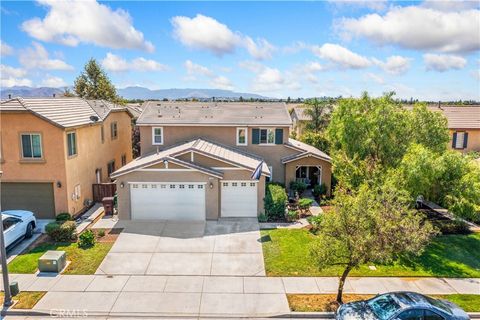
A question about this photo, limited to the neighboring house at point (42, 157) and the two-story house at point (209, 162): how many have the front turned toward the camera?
2

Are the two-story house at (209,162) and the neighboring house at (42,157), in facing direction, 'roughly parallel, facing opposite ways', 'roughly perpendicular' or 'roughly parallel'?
roughly parallel

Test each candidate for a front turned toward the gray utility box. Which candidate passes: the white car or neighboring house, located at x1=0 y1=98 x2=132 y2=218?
the neighboring house

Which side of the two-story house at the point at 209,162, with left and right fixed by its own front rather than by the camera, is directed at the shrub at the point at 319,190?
left

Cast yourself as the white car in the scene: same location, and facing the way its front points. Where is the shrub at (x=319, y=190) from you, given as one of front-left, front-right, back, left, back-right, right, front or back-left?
front-right

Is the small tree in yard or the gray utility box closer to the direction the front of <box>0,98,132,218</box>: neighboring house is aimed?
the gray utility box

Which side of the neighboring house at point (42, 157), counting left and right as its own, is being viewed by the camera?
front

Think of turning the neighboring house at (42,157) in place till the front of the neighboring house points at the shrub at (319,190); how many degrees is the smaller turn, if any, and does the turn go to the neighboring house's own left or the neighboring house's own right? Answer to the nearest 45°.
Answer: approximately 90° to the neighboring house's own left

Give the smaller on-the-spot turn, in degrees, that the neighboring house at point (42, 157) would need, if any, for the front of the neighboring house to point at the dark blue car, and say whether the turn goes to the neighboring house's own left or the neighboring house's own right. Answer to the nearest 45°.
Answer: approximately 45° to the neighboring house's own left

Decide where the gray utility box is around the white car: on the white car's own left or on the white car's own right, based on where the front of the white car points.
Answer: on the white car's own right

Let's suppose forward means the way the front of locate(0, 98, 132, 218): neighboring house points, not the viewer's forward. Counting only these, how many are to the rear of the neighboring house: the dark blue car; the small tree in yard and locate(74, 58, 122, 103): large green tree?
1

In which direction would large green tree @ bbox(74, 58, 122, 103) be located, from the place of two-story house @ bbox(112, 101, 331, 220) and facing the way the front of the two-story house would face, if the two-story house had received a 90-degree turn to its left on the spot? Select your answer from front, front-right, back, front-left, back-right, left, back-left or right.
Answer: back-left

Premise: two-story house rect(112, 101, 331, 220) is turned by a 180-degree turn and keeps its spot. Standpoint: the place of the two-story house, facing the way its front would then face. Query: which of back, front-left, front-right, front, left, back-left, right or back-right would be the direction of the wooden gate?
left

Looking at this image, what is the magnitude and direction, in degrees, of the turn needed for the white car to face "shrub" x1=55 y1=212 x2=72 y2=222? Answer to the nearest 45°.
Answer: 0° — it already faces it

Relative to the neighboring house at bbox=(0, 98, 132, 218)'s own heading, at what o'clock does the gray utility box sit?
The gray utility box is roughly at 12 o'clock from the neighboring house.

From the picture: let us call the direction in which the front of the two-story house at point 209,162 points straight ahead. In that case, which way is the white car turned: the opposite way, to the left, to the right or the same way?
the opposite way

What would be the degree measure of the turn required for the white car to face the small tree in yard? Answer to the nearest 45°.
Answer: approximately 90° to its right
